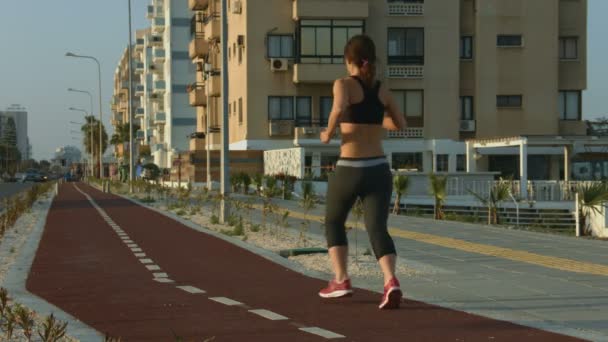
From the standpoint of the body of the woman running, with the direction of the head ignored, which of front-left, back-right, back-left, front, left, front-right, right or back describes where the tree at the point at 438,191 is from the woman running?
front-right

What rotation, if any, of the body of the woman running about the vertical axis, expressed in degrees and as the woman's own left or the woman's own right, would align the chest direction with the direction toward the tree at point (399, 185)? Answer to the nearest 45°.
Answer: approximately 45° to the woman's own right

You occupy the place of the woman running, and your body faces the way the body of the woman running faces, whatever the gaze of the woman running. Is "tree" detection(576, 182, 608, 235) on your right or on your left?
on your right

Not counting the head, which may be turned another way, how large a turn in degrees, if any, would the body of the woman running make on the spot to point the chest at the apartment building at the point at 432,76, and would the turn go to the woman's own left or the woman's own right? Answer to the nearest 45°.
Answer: approximately 45° to the woman's own right

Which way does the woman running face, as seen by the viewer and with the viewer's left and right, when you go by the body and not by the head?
facing away from the viewer and to the left of the viewer

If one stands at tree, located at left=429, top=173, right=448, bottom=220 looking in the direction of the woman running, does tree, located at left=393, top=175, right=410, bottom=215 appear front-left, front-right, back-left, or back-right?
back-right
